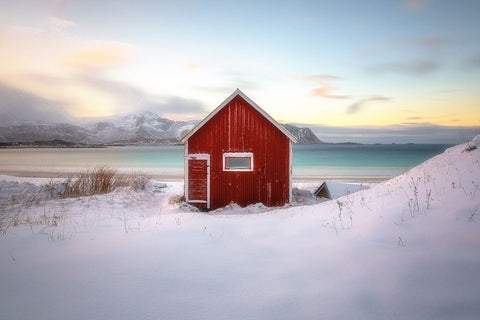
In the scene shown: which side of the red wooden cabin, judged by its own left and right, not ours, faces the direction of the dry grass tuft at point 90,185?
right

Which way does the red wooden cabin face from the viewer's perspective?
toward the camera
